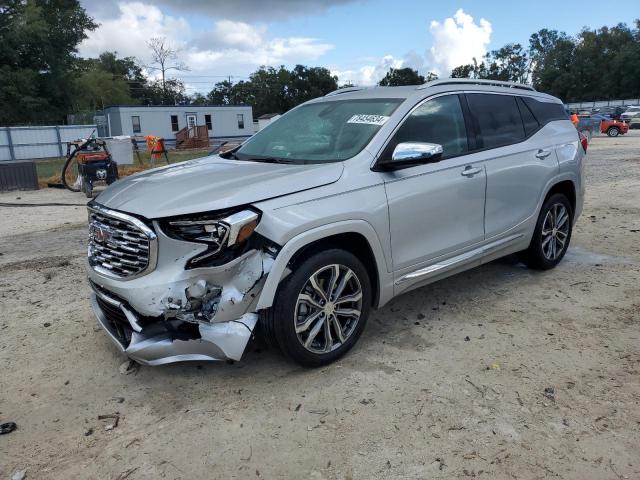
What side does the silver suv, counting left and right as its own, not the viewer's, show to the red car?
back

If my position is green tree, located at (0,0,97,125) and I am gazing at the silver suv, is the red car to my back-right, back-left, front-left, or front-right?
front-left

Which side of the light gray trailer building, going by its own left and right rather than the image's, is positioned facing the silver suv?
front

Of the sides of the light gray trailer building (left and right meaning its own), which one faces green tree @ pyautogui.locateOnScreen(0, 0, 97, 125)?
right

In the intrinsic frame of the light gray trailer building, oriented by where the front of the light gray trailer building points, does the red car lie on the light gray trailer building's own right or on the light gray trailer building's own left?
on the light gray trailer building's own left

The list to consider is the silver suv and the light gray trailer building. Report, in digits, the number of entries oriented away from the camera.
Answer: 0

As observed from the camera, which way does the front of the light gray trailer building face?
facing the viewer

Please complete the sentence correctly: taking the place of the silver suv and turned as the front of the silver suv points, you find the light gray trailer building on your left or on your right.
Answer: on your right
